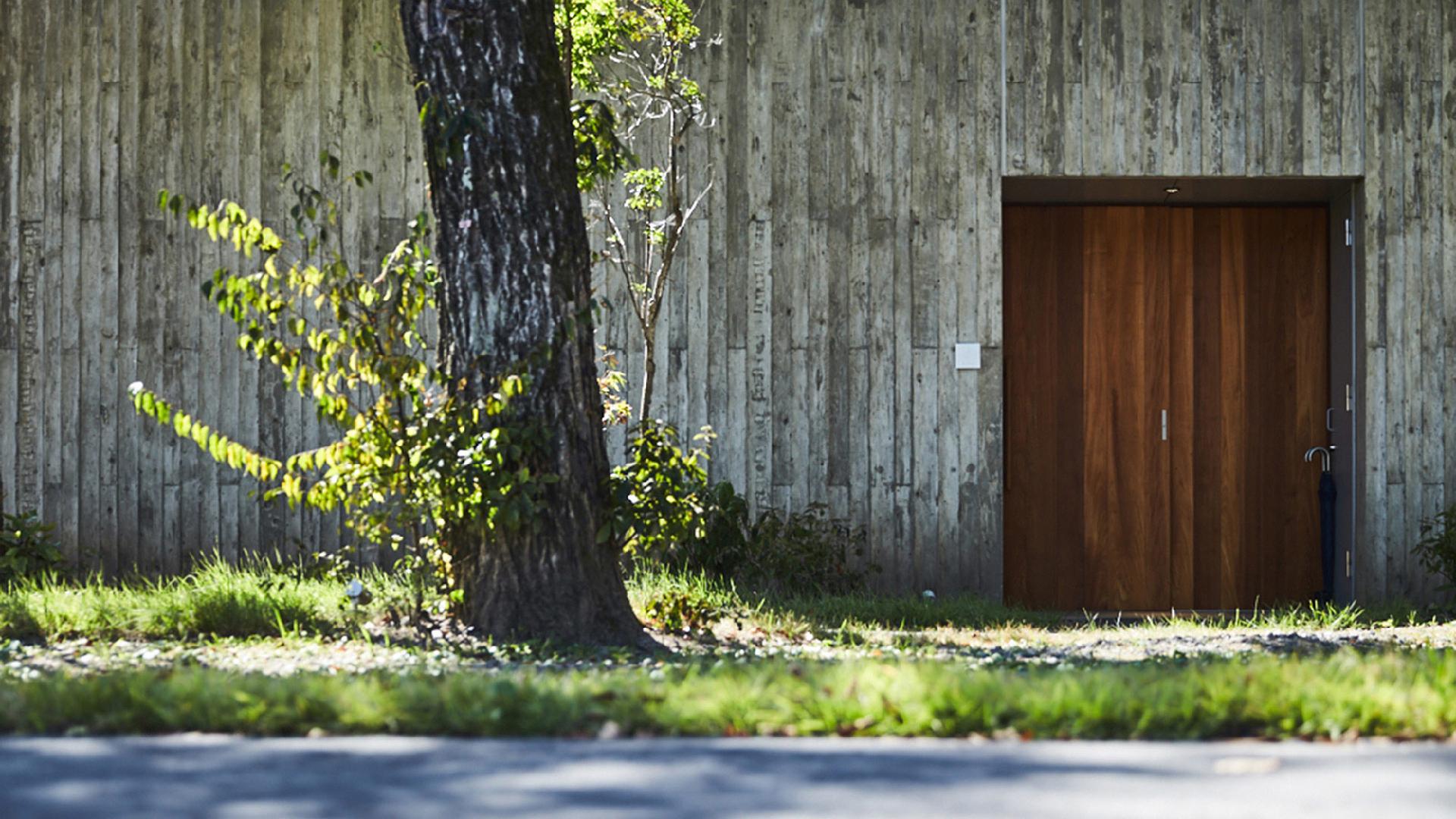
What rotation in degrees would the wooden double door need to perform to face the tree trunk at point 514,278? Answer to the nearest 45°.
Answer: approximately 45° to its right

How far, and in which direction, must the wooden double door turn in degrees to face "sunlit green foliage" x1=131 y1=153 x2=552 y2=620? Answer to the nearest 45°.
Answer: approximately 45° to its right

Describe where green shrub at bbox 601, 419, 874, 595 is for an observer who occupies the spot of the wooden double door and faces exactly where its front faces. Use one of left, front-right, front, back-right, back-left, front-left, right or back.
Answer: front-right

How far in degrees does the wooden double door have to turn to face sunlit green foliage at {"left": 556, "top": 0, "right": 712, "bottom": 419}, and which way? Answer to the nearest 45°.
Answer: approximately 45° to its right

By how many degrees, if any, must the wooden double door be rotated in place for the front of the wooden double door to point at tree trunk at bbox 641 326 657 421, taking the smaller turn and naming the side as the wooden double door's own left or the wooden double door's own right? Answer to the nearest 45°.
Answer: approximately 45° to the wooden double door's own right

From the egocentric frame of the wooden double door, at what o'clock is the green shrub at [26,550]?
The green shrub is roughly at 2 o'clock from the wooden double door.

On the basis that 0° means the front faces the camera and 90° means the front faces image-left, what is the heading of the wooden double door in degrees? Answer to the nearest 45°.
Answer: approximately 0°

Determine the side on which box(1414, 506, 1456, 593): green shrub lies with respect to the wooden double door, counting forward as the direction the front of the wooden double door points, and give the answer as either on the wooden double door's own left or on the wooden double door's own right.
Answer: on the wooden double door's own left
